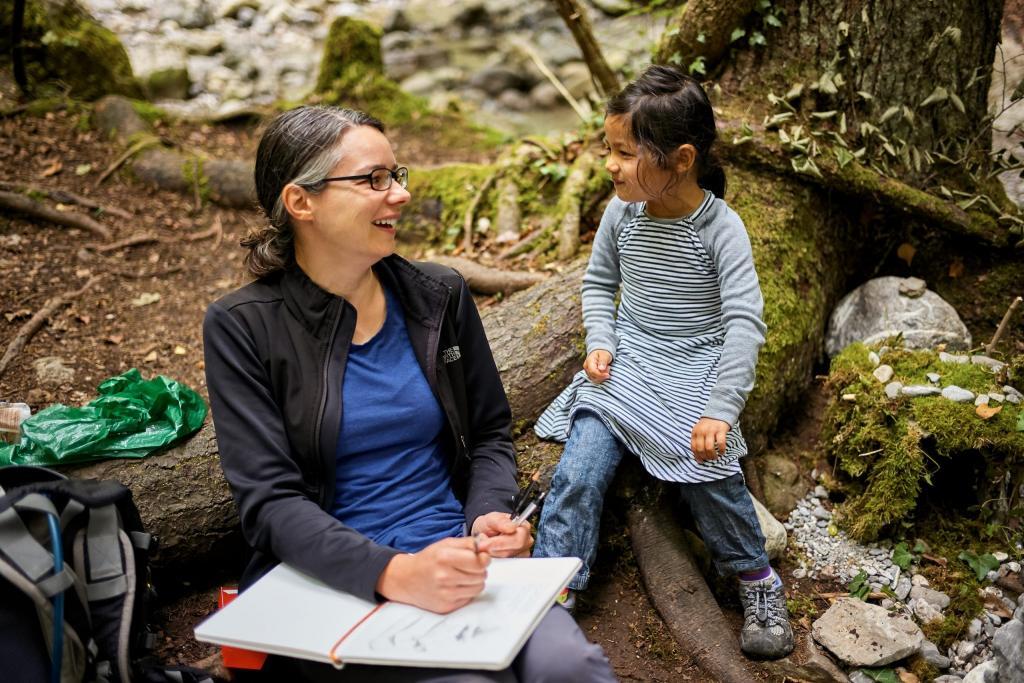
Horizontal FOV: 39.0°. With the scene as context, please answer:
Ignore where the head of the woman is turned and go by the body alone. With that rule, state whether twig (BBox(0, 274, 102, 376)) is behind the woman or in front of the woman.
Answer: behind

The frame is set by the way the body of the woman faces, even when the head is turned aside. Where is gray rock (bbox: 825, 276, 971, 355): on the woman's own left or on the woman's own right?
on the woman's own left

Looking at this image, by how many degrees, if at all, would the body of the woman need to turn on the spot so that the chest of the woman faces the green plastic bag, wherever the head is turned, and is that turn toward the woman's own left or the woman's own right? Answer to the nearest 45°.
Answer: approximately 180°

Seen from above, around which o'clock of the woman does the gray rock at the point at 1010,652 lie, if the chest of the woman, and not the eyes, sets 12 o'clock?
The gray rock is roughly at 11 o'clock from the woman.

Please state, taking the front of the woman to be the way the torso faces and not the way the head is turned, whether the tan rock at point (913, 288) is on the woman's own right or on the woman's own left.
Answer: on the woman's own left

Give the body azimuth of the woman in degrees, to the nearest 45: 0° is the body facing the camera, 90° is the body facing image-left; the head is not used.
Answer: approximately 315°

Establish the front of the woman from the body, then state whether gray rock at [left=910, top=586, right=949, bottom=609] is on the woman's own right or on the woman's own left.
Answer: on the woman's own left
